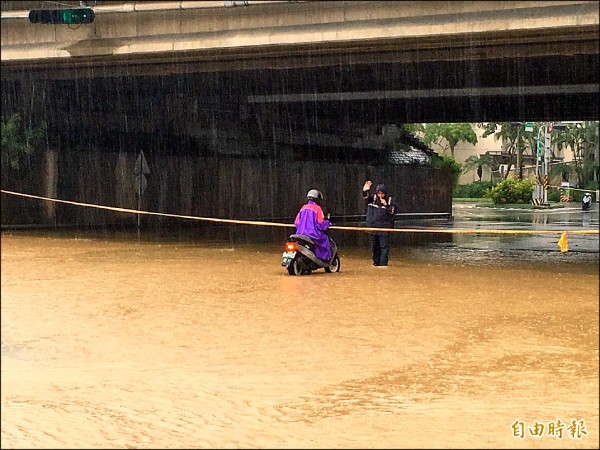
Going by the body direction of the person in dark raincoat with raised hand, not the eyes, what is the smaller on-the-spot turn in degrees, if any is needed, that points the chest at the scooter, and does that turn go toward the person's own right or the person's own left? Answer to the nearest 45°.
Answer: approximately 45° to the person's own right

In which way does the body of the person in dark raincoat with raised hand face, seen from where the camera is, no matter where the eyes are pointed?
toward the camera

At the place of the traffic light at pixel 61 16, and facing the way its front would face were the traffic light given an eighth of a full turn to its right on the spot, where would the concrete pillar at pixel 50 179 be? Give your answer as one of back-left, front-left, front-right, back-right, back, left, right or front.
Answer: back-right

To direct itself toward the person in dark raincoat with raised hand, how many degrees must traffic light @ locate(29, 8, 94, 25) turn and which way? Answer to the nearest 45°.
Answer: approximately 45° to its left

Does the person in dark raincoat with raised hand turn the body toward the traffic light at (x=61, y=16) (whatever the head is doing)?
no

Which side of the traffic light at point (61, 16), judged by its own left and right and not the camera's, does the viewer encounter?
front

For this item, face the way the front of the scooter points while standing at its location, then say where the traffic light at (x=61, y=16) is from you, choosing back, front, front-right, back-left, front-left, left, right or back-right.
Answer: left

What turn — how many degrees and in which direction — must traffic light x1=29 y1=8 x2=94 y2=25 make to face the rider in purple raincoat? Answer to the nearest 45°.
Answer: approximately 45° to its left

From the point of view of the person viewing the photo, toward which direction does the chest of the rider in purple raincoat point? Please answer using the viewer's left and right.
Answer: facing away from the viewer and to the right of the viewer

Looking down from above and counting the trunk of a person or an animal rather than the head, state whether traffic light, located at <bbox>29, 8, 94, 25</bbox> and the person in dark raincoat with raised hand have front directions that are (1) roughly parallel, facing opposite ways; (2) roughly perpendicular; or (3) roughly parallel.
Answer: roughly parallel

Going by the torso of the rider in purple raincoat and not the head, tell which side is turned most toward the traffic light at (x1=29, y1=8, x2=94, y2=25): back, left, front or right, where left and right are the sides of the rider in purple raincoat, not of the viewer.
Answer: left
